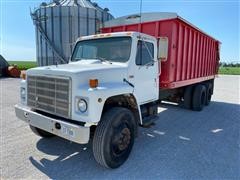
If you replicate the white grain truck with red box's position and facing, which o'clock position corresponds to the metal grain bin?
The metal grain bin is roughly at 4 o'clock from the white grain truck with red box.

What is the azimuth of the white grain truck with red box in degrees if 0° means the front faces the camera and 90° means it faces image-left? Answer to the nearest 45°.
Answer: approximately 45°
